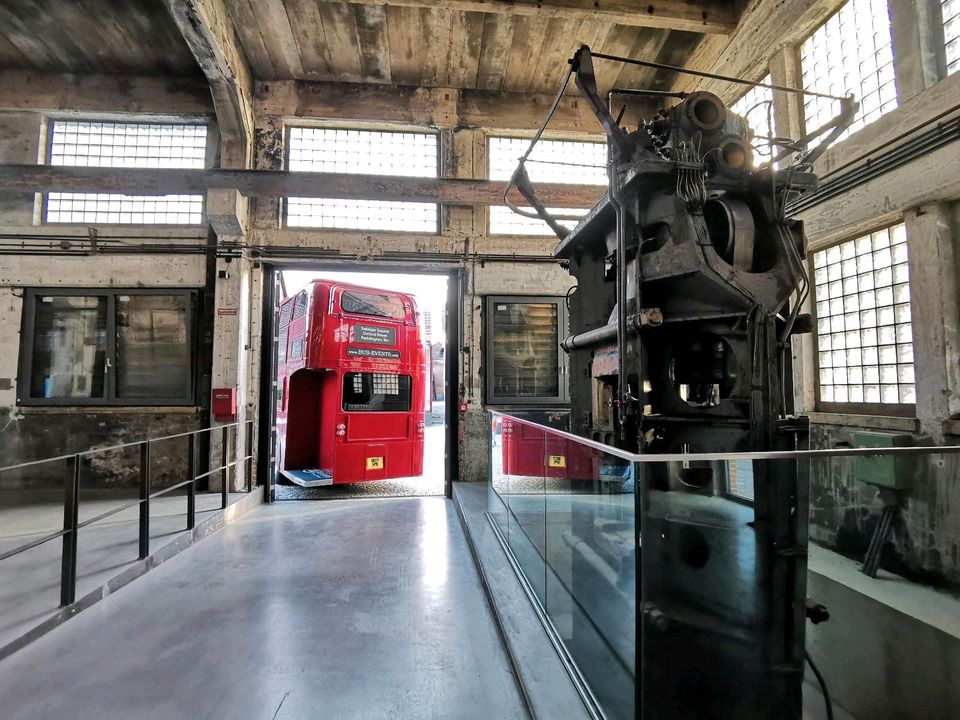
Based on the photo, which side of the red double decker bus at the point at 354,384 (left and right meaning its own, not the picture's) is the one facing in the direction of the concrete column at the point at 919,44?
back

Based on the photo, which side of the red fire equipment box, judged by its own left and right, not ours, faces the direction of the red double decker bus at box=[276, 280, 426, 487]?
left

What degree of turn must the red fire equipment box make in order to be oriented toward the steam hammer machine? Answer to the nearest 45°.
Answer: approximately 45° to its left

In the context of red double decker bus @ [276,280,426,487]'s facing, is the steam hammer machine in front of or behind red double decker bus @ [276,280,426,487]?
behind

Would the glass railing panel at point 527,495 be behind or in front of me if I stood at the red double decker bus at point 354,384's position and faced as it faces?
behind

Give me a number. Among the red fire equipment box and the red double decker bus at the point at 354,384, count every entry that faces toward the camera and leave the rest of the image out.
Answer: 1

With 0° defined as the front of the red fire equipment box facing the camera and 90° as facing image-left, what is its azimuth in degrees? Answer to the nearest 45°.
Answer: approximately 0°

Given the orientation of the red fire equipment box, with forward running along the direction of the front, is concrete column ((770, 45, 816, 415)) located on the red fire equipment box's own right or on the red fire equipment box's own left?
on the red fire equipment box's own left

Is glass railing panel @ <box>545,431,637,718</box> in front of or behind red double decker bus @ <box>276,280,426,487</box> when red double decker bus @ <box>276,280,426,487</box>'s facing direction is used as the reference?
behind

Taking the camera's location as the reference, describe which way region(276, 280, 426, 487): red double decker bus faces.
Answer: facing away from the viewer and to the left of the viewer
